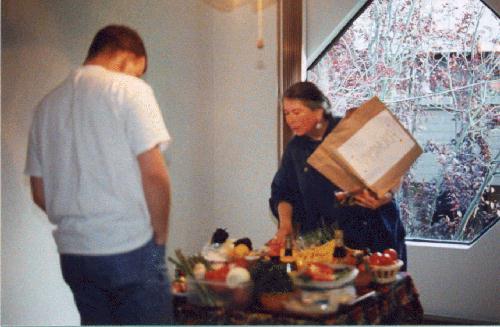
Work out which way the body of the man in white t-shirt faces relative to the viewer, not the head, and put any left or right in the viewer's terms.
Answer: facing away from the viewer and to the right of the viewer

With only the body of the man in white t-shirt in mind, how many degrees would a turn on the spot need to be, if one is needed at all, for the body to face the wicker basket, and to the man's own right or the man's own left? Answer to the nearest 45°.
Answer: approximately 45° to the man's own right

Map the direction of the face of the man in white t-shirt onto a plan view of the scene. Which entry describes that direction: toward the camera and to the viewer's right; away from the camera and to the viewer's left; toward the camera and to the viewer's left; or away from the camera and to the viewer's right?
away from the camera and to the viewer's right
